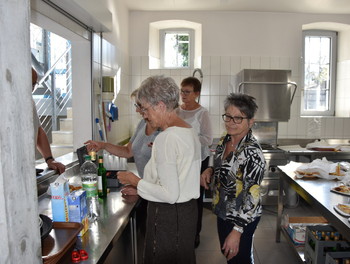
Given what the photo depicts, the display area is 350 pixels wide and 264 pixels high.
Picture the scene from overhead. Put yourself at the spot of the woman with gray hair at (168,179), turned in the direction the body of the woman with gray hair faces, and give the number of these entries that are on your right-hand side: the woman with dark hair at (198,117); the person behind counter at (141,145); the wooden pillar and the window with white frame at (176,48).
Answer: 3

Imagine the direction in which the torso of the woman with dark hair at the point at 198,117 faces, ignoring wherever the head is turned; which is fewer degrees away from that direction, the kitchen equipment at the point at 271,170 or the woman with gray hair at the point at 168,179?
the woman with gray hair

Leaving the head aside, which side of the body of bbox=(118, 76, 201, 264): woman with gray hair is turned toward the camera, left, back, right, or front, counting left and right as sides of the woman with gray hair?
left

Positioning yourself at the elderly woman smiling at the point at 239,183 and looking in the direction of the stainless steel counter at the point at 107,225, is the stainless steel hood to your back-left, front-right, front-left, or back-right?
back-right

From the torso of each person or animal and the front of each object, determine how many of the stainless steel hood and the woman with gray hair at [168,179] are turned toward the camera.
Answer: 1
